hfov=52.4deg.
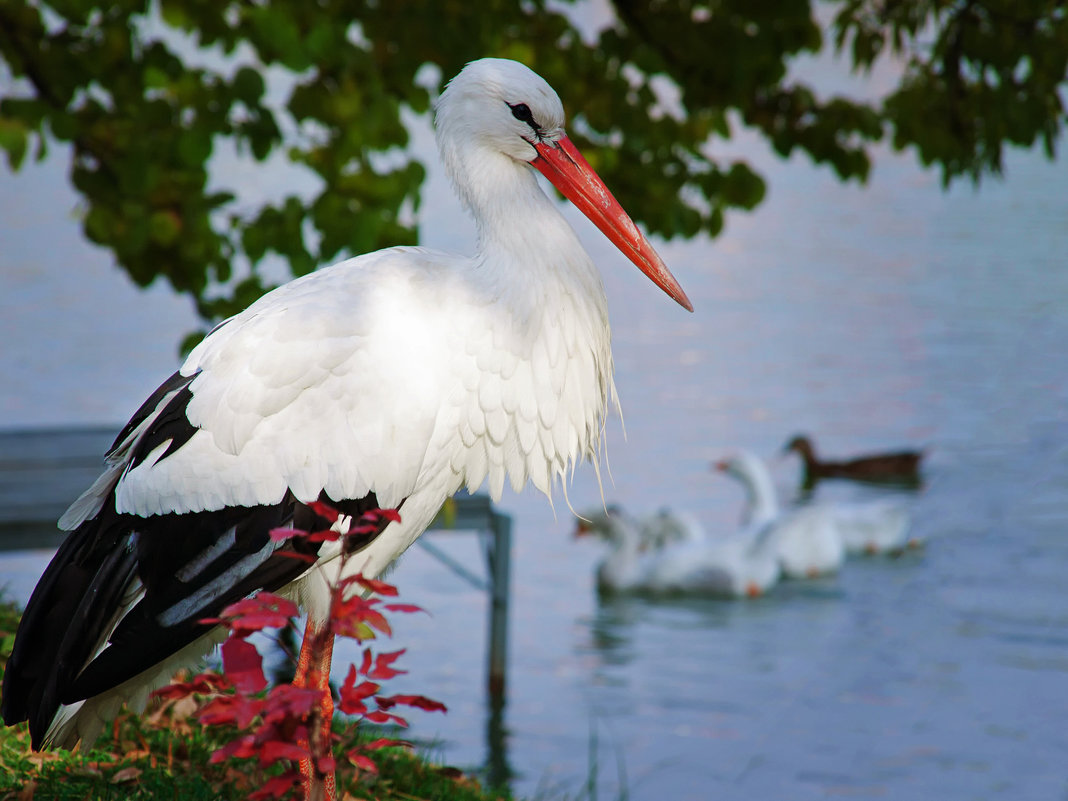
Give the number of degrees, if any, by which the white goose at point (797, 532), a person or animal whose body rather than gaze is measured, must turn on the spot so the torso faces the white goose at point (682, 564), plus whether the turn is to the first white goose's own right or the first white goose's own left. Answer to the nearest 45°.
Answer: approximately 45° to the first white goose's own left

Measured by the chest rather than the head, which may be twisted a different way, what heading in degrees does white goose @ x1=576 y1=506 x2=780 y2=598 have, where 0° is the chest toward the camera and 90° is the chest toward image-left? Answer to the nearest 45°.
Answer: approximately 90°

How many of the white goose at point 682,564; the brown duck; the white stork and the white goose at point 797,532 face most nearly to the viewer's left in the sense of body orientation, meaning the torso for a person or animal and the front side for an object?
3

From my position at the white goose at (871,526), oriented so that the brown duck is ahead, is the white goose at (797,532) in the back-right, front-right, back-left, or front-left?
back-left

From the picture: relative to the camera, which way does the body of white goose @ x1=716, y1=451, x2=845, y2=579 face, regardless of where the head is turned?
to the viewer's left

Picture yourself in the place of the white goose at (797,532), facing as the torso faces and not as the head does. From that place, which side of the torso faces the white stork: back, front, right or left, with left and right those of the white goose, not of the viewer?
left

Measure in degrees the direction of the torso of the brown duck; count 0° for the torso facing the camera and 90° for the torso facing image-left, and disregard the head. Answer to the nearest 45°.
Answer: approximately 90°

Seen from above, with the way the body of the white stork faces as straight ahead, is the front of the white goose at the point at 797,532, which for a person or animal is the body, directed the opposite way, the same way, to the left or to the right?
the opposite way

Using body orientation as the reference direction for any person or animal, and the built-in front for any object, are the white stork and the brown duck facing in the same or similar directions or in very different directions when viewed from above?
very different directions

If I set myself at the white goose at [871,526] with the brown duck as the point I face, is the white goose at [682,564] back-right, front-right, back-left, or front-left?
back-left

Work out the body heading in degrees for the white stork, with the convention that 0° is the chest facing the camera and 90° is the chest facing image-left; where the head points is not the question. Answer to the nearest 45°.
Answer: approximately 270°
